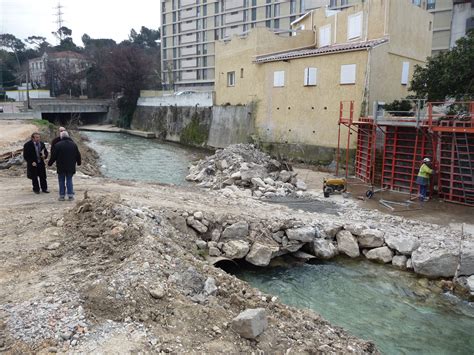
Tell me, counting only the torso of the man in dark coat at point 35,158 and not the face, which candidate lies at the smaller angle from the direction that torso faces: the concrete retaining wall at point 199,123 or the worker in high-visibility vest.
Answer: the worker in high-visibility vest

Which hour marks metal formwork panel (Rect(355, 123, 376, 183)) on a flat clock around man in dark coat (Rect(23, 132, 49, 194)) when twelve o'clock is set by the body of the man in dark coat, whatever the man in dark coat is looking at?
The metal formwork panel is roughly at 10 o'clock from the man in dark coat.

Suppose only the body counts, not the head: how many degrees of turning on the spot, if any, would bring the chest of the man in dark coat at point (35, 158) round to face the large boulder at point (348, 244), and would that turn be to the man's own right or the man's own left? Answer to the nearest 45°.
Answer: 0° — they already face it

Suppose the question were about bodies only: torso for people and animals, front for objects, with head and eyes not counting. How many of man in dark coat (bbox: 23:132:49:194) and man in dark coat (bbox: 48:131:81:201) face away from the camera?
1

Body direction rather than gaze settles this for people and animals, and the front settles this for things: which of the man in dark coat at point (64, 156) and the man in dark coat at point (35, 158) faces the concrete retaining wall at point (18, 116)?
the man in dark coat at point (64, 156)

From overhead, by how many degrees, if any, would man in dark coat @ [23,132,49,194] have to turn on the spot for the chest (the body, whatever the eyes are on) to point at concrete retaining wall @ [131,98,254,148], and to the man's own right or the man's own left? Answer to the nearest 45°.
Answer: approximately 90° to the man's own left

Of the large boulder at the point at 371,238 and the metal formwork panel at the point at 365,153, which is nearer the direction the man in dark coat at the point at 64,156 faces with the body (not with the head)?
the metal formwork panel

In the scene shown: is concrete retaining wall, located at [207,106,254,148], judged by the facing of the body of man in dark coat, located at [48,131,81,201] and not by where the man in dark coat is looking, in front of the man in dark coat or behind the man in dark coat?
in front

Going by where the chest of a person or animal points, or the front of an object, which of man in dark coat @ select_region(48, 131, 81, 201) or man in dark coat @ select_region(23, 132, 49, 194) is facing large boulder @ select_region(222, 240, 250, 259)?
man in dark coat @ select_region(23, 132, 49, 194)

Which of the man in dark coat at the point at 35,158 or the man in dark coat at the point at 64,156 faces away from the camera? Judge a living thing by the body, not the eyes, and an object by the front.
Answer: the man in dark coat at the point at 64,156

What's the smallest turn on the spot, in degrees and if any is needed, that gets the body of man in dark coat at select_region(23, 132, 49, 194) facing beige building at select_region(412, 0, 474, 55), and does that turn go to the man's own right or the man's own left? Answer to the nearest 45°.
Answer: approximately 90° to the man's own left

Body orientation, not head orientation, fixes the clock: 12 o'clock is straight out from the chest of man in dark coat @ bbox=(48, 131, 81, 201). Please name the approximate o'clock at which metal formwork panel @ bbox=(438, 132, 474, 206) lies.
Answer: The metal formwork panel is roughly at 3 o'clock from the man in dark coat.

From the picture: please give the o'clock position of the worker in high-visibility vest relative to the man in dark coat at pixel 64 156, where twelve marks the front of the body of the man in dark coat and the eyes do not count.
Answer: The worker in high-visibility vest is roughly at 3 o'clock from the man in dark coat.

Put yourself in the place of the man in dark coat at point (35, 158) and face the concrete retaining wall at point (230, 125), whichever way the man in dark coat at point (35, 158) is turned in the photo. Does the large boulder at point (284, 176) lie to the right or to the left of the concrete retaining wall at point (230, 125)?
right

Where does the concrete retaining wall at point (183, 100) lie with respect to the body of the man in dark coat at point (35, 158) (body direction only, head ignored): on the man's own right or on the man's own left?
on the man's own left

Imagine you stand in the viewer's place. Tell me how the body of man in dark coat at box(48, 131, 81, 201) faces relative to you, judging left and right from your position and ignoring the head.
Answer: facing away from the viewer
